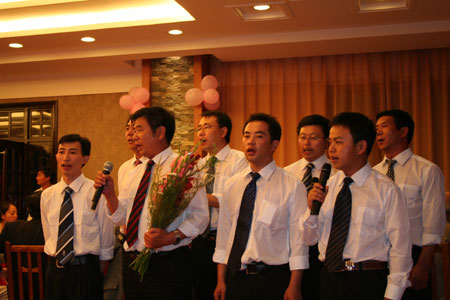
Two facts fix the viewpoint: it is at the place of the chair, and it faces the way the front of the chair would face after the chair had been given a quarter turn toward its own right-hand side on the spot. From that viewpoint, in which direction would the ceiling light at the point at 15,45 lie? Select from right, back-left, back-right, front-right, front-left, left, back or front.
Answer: left

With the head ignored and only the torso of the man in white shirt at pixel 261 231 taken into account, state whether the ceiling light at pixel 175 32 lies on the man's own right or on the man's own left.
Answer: on the man's own right

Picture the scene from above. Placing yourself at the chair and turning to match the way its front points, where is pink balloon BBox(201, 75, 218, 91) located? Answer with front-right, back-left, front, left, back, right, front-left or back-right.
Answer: front-right

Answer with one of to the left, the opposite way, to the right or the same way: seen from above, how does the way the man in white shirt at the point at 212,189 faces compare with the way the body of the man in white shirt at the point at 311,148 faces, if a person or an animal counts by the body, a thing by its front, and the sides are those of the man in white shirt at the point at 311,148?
the same way

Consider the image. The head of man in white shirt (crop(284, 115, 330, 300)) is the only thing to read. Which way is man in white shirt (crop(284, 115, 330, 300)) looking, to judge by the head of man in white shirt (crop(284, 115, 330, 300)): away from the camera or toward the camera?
toward the camera

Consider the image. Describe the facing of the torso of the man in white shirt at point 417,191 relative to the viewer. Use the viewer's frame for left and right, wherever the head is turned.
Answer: facing the viewer and to the left of the viewer

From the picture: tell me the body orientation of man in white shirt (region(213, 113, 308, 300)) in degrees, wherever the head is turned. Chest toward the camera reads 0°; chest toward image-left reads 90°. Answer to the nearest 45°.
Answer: approximately 45°

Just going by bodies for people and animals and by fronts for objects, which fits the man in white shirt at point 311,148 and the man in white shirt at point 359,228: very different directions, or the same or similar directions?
same or similar directions

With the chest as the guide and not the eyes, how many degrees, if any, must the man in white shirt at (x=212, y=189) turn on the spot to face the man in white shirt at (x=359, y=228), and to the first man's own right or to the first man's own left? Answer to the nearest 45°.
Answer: approximately 90° to the first man's own left

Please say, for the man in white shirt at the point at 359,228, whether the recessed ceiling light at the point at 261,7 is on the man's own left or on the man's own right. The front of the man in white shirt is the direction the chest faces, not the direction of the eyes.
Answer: on the man's own right

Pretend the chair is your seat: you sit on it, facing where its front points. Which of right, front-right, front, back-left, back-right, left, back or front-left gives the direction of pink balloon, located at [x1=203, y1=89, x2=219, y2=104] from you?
front-right

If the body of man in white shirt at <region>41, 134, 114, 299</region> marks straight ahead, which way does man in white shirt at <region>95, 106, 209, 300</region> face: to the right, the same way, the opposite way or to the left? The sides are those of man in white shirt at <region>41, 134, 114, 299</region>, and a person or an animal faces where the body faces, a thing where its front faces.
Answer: the same way

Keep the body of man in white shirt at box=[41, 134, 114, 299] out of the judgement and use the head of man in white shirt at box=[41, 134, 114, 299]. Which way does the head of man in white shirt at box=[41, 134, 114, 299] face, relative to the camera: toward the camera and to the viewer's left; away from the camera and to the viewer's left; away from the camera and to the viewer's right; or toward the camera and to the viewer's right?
toward the camera and to the viewer's left

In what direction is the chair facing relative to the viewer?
away from the camera
